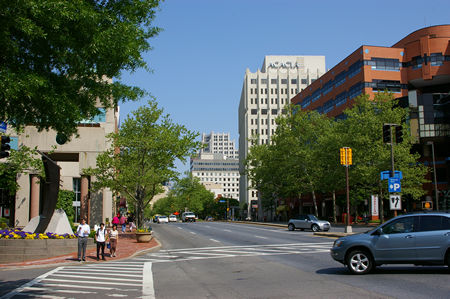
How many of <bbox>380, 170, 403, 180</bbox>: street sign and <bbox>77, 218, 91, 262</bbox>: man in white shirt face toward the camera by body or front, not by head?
2

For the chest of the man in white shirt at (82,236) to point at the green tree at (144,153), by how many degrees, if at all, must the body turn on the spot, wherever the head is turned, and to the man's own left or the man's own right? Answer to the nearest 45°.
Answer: approximately 180°

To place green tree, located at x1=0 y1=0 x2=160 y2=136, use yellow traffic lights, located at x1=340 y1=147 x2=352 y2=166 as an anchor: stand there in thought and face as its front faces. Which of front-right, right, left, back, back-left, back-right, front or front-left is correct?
front

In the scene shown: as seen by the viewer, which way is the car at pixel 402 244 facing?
to the viewer's left

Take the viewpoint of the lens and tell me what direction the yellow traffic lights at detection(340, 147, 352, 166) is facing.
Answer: facing the viewer

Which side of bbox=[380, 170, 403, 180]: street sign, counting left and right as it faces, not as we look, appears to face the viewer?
front
